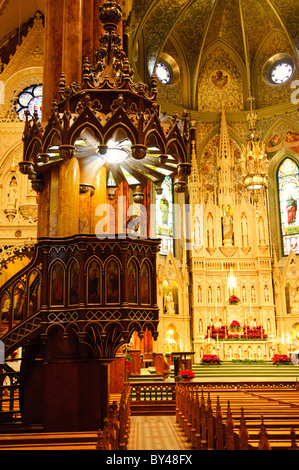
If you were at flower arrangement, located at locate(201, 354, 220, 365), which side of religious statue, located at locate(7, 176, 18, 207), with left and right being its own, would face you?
left

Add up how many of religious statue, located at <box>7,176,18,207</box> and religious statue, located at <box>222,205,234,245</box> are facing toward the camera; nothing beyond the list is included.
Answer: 2

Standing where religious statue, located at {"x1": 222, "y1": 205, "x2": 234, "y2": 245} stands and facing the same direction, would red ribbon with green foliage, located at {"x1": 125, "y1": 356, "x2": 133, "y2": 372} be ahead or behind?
ahead

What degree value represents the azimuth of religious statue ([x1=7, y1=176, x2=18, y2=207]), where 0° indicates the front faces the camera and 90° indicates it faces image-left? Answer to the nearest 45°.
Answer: approximately 0°

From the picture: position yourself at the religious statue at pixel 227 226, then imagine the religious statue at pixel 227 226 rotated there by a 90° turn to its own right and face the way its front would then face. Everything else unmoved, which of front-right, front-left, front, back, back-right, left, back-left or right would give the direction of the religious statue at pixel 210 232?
front

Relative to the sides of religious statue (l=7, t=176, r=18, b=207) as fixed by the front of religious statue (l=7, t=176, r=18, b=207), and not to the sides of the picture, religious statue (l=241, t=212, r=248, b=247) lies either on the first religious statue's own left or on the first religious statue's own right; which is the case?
on the first religious statue's own left

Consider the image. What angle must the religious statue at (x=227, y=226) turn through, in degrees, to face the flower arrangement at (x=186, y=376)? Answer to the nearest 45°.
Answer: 0° — it already faces it

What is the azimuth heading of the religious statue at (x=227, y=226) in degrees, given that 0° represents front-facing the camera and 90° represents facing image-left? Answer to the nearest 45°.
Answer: approximately 0°

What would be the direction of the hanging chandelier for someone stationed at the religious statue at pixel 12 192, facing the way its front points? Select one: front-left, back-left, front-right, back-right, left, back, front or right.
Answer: left
